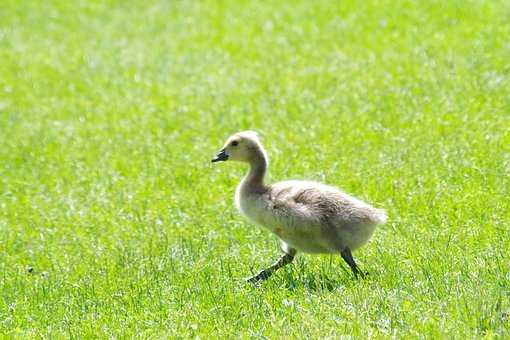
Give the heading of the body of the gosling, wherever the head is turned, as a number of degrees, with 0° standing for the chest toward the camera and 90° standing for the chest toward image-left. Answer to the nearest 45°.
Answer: approximately 90°
